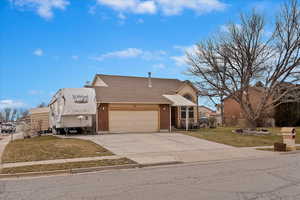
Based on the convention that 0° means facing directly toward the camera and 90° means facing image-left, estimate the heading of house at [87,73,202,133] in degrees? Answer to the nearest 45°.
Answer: approximately 0°

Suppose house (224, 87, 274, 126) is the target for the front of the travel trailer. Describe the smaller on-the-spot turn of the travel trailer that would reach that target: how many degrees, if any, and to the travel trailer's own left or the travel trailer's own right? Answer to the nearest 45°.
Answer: approximately 90° to the travel trailer's own left

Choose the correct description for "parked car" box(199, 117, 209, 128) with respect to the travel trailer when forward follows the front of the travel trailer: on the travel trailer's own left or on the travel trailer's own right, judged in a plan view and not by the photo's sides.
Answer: on the travel trailer's own left

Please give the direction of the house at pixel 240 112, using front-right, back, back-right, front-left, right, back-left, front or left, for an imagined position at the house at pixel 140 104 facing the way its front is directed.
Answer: back-left
